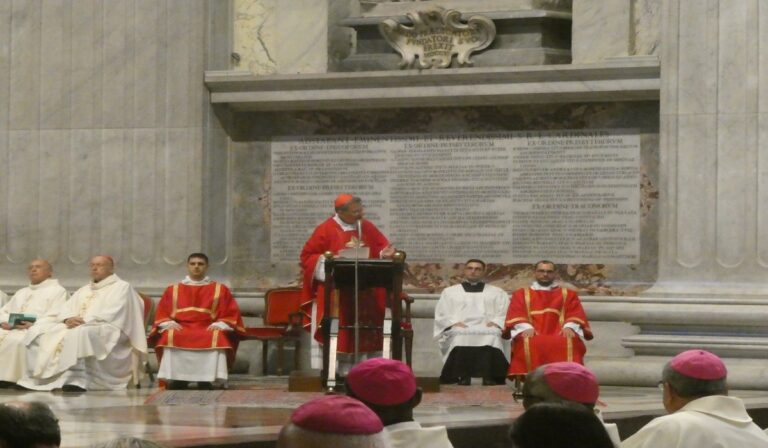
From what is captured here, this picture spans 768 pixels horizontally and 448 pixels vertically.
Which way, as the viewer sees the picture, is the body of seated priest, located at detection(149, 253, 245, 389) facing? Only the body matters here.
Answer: toward the camera

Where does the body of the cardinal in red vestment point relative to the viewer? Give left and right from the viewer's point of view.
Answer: facing the viewer and to the right of the viewer

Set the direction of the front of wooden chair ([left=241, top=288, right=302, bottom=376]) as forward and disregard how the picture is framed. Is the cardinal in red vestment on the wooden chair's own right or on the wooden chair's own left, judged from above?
on the wooden chair's own left

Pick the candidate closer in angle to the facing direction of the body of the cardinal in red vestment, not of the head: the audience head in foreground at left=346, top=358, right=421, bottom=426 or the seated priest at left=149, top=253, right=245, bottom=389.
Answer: the audience head in foreground

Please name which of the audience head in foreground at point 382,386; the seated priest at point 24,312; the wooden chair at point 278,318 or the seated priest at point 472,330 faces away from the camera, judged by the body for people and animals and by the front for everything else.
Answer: the audience head in foreground

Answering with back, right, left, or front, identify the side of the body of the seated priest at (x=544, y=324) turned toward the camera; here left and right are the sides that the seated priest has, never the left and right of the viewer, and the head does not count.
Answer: front

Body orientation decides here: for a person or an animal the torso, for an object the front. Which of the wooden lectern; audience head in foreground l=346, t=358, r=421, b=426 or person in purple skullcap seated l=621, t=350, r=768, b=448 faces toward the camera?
the wooden lectern

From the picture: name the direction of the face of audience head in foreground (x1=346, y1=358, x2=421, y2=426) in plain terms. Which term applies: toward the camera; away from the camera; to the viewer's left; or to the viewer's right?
away from the camera

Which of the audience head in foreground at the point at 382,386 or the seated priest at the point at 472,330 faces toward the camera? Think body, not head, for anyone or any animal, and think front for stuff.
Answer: the seated priest

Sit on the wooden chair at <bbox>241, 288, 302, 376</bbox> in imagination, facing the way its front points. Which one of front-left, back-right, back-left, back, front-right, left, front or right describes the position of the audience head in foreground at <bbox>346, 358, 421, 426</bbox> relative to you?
front-left

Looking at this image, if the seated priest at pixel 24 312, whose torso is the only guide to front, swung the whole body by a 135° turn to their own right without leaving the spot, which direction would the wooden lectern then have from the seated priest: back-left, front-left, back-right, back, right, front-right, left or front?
back-right

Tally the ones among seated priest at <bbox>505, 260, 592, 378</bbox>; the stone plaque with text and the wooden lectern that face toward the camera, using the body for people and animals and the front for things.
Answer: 3

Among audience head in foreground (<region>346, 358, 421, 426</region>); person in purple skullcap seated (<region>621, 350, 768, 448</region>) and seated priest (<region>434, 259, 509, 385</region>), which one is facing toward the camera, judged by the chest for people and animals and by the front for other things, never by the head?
the seated priest

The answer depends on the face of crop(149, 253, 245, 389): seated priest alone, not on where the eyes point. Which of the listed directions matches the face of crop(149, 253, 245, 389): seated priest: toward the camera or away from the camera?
toward the camera

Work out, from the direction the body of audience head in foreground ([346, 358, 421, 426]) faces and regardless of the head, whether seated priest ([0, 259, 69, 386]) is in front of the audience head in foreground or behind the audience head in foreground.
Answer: in front

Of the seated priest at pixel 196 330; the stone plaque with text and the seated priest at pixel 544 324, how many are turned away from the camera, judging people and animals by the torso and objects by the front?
0

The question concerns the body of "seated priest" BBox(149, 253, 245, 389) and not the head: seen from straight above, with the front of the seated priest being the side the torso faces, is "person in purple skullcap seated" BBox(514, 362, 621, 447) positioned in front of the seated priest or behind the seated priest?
in front

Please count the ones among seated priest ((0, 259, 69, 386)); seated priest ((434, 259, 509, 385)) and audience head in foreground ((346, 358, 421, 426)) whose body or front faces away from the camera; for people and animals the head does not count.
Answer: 1

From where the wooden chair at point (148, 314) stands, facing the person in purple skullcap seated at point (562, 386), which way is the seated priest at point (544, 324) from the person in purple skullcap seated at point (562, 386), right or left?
left
